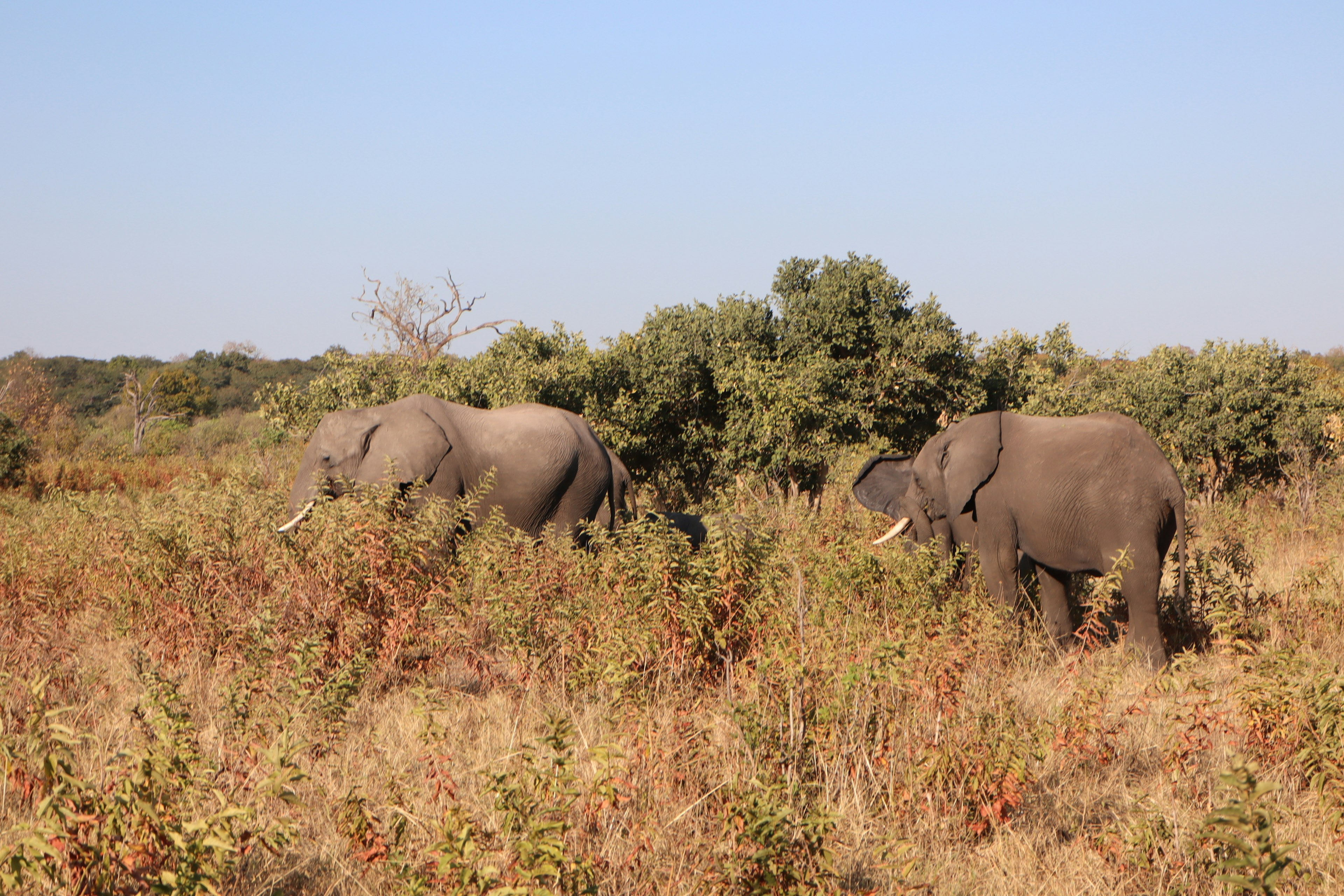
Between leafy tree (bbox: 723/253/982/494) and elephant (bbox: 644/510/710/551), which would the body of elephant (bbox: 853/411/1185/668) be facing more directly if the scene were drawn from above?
the elephant

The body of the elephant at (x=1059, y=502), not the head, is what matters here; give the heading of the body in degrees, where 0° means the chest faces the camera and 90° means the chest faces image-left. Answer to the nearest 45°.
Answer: approximately 90°

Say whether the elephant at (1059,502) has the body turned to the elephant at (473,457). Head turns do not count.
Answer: yes

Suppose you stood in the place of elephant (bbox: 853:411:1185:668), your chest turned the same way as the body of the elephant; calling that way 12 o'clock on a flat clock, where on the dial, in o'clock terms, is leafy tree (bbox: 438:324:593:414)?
The leafy tree is roughly at 1 o'clock from the elephant.

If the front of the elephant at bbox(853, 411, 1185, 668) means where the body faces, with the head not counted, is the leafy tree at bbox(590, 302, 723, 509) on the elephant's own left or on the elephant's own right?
on the elephant's own right

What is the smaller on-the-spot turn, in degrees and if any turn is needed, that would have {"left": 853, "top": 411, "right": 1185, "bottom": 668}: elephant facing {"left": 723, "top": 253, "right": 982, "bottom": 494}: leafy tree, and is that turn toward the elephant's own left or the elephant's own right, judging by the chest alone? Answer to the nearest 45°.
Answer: approximately 90° to the elephant's own right

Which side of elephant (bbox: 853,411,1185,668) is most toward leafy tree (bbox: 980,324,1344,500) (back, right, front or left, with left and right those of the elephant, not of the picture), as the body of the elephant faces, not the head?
right

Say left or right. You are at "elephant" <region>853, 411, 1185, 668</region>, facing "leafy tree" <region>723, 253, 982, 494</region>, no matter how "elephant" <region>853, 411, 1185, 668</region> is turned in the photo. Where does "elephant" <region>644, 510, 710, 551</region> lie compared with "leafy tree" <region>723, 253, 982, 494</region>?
left

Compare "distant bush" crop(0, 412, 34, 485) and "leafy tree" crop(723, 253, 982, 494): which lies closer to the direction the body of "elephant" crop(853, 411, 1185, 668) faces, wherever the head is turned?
the distant bush
